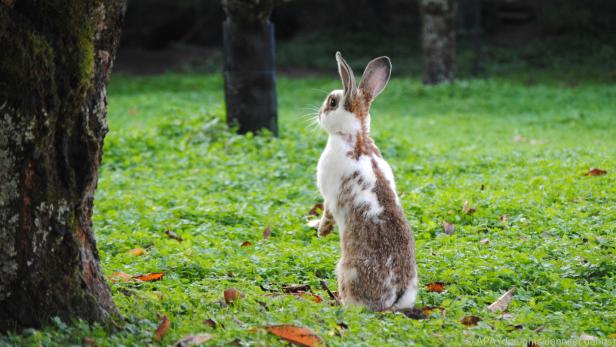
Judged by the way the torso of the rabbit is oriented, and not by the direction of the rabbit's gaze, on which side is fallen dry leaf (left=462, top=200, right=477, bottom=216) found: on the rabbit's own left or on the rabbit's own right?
on the rabbit's own right

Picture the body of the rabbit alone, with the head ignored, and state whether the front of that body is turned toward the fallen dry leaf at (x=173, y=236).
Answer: yes

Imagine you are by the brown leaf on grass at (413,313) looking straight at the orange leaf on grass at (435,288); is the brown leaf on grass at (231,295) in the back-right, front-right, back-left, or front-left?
back-left

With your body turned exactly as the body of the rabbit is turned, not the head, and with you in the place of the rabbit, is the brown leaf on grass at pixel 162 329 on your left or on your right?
on your left

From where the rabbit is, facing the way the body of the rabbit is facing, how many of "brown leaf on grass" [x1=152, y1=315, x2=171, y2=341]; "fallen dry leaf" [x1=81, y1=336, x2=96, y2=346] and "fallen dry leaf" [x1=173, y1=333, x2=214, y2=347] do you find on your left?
3

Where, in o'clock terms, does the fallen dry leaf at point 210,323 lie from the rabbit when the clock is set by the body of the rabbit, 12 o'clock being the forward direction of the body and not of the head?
The fallen dry leaf is roughly at 9 o'clock from the rabbit.

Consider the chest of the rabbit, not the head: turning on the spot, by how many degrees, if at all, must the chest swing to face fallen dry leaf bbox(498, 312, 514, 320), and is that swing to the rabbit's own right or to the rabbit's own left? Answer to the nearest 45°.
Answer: approximately 135° to the rabbit's own right

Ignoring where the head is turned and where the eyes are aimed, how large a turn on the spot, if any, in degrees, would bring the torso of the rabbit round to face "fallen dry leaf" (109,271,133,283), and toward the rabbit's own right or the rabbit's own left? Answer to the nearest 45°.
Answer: approximately 45° to the rabbit's own left

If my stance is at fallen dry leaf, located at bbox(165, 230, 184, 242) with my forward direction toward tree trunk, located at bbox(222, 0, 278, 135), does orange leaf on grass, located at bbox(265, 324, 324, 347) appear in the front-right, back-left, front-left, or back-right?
back-right

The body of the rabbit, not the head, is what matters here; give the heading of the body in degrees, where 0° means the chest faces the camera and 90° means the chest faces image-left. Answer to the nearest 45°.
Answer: approximately 135°
